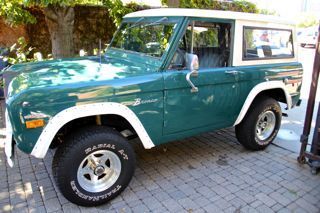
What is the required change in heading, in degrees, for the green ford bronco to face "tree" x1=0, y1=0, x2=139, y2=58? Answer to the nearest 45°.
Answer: approximately 90° to its right

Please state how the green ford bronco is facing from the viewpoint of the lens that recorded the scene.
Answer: facing the viewer and to the left of the viewer
